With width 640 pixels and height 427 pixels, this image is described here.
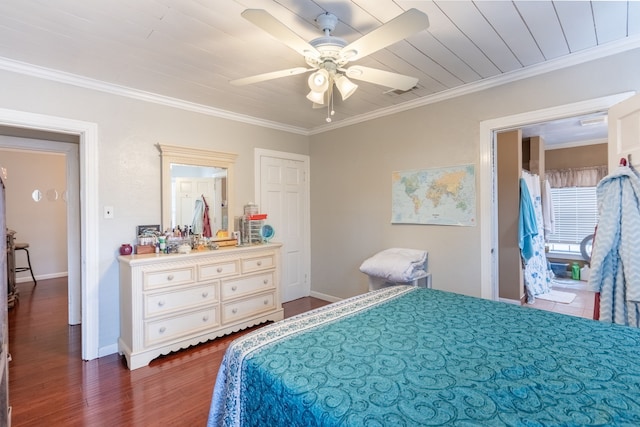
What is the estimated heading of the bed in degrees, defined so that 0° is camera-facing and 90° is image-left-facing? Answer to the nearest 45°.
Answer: approximately 135°

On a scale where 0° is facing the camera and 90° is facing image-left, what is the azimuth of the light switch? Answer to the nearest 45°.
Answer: approximately 0°

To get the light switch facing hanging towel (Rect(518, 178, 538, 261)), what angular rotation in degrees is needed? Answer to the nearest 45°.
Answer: approximately 90° to its left

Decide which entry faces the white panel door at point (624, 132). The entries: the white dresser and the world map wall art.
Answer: the white dresser

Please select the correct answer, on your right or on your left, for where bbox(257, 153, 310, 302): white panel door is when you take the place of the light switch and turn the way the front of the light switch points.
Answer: on your left

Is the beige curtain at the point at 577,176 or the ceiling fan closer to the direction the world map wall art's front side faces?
the ceiling fan
